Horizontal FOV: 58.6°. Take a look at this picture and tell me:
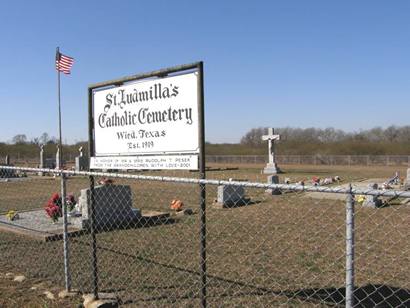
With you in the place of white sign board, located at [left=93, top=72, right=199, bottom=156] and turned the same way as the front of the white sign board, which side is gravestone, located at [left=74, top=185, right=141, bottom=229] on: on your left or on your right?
on your right

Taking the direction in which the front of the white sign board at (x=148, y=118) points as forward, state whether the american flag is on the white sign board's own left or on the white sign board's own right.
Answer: on the white sign board's own right

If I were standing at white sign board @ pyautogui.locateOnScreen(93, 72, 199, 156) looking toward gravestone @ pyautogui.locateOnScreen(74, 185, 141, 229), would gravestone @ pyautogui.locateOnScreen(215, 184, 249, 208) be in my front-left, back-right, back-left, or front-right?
front-right

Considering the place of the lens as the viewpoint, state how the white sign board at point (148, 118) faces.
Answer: facing the viewer and to the left of the viewer
